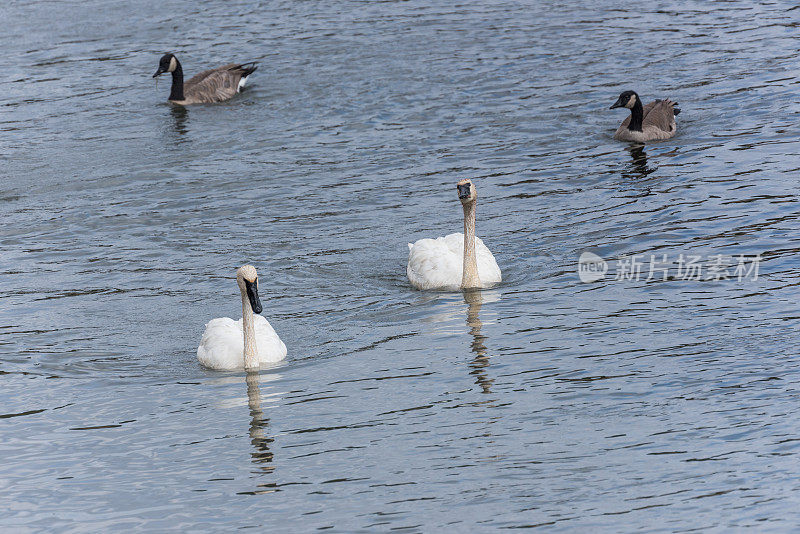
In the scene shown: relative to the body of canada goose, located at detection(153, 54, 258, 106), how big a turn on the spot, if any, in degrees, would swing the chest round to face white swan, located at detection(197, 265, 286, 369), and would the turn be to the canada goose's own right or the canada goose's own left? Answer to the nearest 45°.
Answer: approximately 90° to the canada goose's own left

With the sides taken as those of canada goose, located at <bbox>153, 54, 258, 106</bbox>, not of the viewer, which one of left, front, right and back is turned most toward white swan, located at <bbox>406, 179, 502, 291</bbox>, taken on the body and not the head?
left

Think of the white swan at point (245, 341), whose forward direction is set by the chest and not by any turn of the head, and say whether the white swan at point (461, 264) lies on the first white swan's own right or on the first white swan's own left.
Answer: on the first white swan's own left

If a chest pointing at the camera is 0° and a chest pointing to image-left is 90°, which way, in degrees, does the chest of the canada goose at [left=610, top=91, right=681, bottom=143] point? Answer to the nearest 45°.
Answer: approximately 45°

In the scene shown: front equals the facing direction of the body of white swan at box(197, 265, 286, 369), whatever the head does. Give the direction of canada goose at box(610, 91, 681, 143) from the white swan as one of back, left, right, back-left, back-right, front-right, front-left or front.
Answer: back-left

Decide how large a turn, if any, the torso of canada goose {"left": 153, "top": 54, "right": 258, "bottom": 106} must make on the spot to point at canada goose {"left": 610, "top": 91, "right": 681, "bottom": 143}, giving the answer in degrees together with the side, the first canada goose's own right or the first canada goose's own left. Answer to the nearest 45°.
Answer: approximately 135° to the first canada goose's own left

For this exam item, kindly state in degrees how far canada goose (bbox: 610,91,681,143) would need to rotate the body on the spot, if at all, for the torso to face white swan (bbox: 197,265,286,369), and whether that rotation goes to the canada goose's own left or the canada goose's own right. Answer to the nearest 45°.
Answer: approximately 45° to the canada goose's own left

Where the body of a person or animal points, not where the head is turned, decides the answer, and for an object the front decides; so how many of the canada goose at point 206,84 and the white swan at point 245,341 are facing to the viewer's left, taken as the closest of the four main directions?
1

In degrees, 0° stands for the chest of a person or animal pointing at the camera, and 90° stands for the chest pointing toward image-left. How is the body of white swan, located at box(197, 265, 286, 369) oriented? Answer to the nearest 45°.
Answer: approximately 0°

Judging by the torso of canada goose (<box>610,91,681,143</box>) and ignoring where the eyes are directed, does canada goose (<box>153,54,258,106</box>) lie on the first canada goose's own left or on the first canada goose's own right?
on the first canada goose's own right

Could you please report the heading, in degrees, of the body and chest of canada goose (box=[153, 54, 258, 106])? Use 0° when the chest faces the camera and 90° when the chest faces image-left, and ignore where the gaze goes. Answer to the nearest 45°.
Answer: approximately 90°

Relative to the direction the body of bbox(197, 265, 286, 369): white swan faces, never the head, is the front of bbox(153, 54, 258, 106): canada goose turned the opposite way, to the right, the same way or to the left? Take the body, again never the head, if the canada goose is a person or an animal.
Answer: to the right
